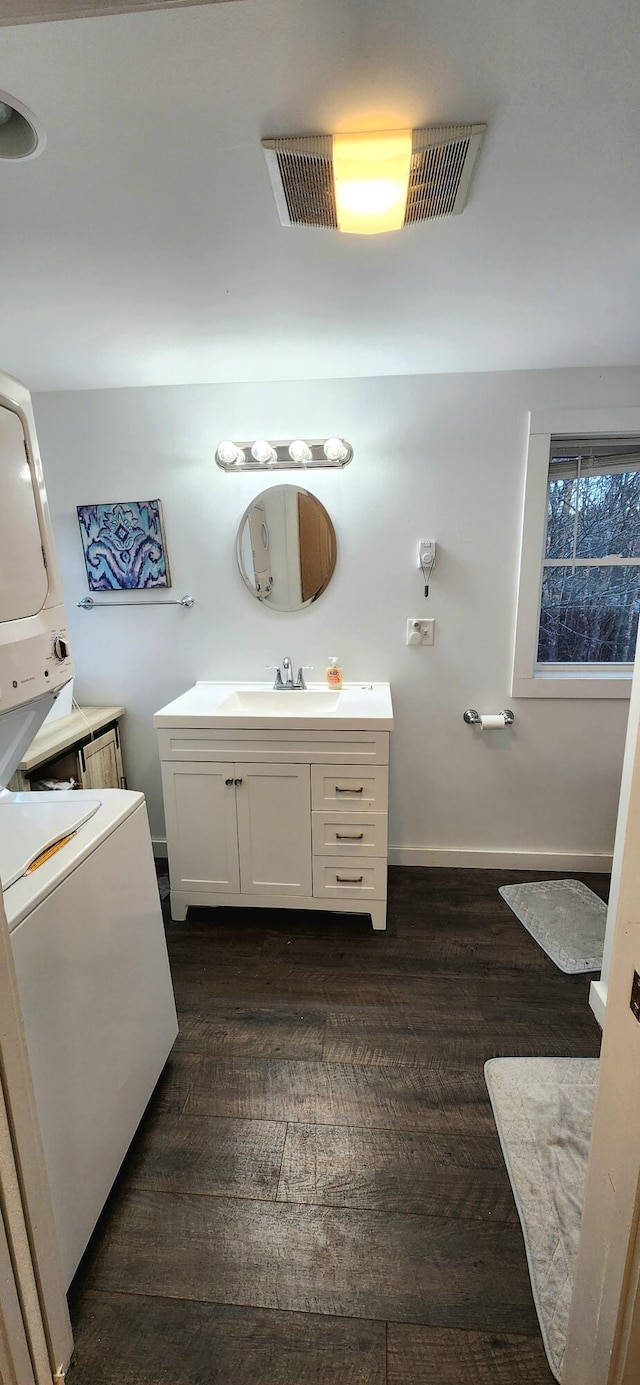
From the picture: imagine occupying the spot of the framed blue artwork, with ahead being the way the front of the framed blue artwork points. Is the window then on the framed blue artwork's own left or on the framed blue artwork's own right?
on the framed blue artwork's own left

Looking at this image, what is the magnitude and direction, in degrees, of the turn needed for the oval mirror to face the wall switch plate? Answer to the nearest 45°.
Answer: approximately 90° to its left

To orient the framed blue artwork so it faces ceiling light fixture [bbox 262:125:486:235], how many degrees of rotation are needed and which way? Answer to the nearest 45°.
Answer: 0° — it already faces it

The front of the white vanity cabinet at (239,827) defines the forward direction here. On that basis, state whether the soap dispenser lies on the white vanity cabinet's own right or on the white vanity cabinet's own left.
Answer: on the white vanity cabinet's own left

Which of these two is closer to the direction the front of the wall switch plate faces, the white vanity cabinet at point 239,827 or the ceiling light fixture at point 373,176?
the ceiling light fixture

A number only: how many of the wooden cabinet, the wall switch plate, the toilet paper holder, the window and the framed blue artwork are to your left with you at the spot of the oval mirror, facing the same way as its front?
3

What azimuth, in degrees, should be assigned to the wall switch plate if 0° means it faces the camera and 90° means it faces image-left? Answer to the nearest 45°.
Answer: approximately 0°

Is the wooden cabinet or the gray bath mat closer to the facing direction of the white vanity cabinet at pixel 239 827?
the gray bath mat

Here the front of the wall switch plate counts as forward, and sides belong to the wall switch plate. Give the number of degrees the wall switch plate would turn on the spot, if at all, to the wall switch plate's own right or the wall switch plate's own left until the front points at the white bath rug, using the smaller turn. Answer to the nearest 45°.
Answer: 0° — it already faces it

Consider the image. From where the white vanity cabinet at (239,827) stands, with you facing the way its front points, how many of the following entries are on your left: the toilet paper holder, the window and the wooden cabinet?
2

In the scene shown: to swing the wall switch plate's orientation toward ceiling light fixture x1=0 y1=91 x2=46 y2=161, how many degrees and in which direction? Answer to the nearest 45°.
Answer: approximately 45° to its right
